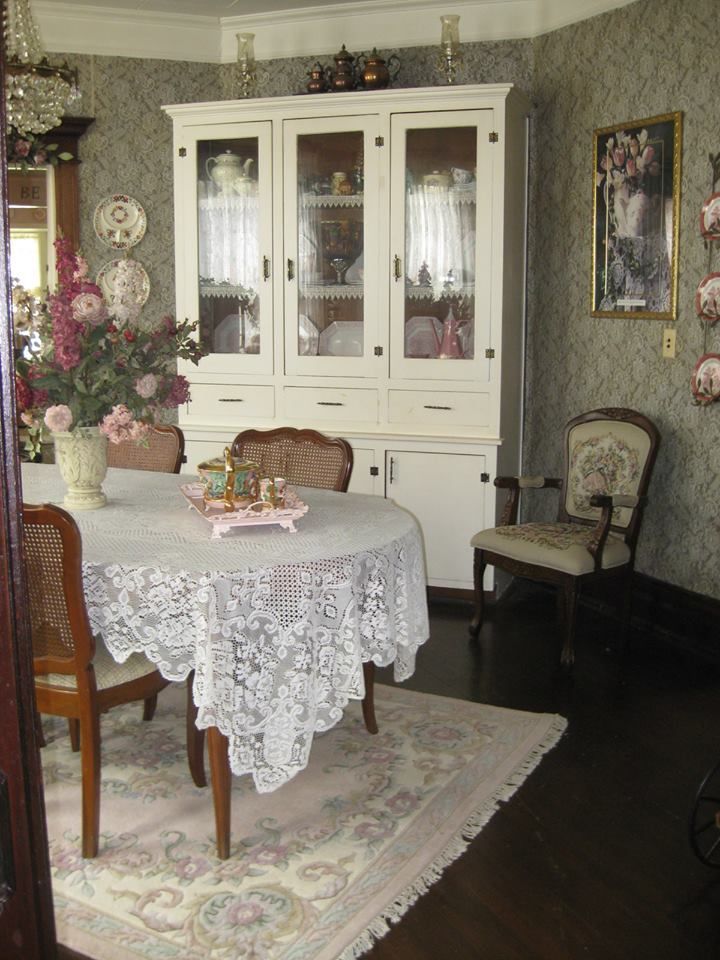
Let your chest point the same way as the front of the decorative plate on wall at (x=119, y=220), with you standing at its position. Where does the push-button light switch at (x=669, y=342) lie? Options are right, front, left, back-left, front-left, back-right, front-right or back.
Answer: front-left

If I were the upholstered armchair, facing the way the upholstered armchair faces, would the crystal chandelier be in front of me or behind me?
in front

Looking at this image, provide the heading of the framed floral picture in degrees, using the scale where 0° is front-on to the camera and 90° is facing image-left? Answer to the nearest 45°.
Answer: approximately 45°

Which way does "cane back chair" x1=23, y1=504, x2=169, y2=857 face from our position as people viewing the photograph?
facing away from the viewer and to the right of the viewer
